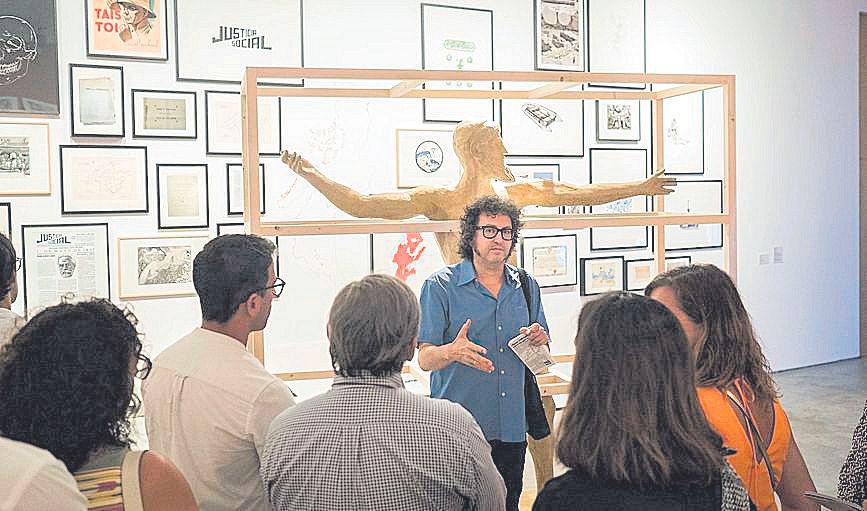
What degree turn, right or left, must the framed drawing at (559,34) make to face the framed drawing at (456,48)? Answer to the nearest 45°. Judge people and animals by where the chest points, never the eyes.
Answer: approximately 45° to its right

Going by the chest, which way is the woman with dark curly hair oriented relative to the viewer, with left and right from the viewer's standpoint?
facing away from the viewer and to the right of the viewer

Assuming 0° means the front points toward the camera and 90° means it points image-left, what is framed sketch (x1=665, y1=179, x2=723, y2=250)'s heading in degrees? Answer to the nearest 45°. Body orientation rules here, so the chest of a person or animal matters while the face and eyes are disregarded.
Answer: approximately 0°

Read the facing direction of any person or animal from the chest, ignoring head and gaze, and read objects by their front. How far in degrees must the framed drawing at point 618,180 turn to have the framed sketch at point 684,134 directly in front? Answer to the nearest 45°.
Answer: approximately 135° to its left

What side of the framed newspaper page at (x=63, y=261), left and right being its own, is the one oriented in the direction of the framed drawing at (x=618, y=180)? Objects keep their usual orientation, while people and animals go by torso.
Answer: left

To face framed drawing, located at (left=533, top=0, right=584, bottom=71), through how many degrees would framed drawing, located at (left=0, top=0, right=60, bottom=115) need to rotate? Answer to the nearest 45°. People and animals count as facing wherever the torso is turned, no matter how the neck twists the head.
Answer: approximately 90° to its left

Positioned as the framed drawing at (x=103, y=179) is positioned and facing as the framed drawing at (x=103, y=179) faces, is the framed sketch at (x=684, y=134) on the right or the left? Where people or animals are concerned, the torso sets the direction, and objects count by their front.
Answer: on its left

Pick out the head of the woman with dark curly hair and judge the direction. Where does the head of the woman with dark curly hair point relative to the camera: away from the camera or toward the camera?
away from the camera

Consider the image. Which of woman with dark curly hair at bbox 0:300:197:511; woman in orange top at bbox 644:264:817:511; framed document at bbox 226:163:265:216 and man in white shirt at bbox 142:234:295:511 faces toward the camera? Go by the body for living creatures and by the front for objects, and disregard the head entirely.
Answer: the framed document

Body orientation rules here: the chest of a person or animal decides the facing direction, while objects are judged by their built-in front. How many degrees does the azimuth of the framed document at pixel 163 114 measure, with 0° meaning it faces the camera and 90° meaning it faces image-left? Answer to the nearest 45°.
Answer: approximately 0°

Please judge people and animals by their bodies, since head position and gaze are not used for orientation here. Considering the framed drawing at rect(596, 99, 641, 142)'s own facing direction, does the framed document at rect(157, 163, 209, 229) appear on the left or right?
on its right
